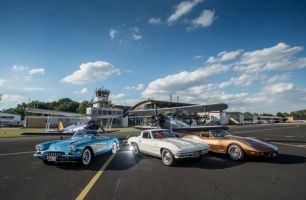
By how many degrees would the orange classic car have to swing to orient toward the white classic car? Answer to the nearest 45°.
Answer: approximately 90° to its right

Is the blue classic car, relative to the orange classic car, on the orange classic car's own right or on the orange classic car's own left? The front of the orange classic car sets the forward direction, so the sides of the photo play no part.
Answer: on the orange classic car's own right

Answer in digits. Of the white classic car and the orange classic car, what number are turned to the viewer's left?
0

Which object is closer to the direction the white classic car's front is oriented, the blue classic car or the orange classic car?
the orange classic car

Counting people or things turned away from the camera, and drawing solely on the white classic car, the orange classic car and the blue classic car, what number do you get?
0

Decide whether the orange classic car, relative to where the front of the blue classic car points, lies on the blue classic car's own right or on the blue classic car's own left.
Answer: on the blue classic car's own left

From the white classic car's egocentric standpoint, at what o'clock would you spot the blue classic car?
The blue classic car is roughly at 4 o'clock from the white classic car.

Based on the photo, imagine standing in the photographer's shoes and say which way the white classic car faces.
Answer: facing the viewer and to the right of the viewer

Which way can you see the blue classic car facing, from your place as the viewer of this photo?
facing the viewer and to the left of the viewer

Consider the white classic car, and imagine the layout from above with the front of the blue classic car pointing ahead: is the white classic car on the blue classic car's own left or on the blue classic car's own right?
on the blue classic car's own left

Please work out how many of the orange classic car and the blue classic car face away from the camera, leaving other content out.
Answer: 0
